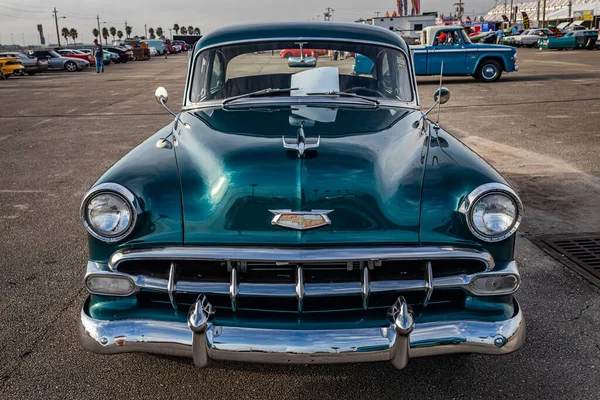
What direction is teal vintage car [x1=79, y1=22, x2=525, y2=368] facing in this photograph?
toward the camera

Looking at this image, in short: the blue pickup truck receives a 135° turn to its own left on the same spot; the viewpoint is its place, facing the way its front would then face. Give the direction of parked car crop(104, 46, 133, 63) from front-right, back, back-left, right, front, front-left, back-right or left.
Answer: front

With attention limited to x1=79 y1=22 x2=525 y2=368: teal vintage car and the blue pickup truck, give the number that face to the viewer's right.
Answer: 1

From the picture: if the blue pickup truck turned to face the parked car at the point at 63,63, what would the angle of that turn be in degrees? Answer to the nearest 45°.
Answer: approximately 135° to its left

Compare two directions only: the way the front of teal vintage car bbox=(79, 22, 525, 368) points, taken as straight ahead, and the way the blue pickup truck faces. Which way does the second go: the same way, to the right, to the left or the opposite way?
to the left

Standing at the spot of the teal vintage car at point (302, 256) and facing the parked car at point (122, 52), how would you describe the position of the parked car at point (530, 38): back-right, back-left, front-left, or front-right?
front-right

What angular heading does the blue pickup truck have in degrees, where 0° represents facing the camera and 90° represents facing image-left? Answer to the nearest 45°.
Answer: approximately 270°

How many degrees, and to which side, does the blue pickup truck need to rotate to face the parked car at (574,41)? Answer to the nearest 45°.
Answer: approximately 90° to its left

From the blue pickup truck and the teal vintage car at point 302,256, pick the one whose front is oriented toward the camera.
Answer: the teal vintage car

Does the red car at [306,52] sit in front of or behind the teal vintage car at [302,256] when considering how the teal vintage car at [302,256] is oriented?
behind

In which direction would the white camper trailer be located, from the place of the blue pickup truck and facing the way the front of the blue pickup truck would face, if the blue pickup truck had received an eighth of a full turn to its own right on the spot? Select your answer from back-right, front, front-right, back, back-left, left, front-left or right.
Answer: back-left

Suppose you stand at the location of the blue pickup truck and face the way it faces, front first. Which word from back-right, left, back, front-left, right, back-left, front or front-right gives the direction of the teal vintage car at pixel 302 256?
right

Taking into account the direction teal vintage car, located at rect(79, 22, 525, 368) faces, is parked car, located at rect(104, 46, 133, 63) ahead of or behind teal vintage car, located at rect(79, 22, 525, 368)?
behind
